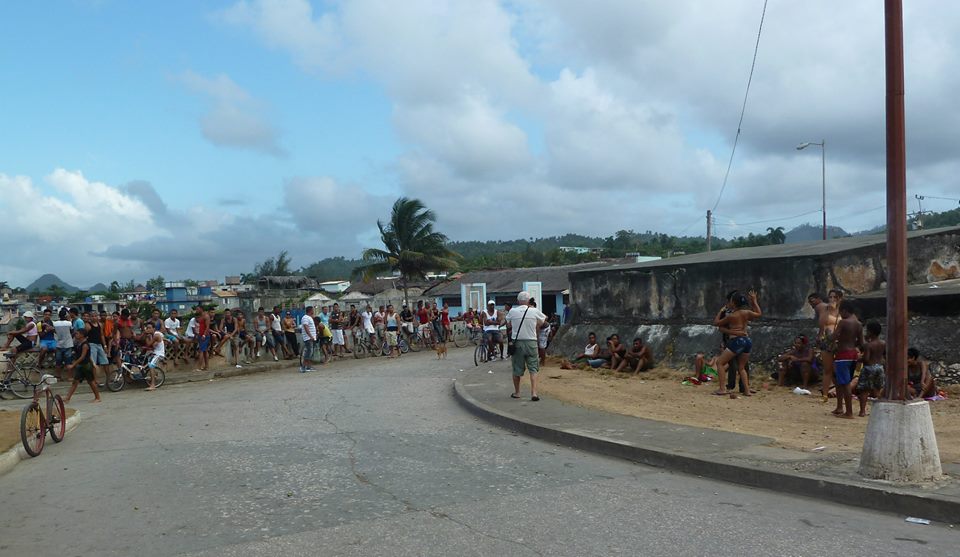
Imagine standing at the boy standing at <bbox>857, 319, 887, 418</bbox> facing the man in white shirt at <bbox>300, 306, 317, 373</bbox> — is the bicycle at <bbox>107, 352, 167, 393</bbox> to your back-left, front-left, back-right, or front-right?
front-left

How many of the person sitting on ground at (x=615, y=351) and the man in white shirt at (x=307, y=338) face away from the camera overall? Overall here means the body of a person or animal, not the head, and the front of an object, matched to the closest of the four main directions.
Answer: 0

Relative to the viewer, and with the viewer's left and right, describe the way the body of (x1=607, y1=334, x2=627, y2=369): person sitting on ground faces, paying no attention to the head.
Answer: facing the viewer and to the left of the viewer

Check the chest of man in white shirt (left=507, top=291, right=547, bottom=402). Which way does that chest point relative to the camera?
away from the camera

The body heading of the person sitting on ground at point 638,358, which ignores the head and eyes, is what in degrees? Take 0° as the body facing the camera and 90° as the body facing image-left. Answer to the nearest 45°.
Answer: approximately 45°

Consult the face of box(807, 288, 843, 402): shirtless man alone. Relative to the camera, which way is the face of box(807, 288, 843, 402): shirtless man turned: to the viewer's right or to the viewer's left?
to the viewer's left

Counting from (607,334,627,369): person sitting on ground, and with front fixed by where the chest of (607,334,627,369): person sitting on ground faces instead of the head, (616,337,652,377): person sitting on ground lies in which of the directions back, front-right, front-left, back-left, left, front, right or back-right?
left

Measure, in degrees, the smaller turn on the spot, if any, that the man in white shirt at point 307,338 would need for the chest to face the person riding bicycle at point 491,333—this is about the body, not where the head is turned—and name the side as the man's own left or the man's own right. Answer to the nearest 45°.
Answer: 0° — they already face them

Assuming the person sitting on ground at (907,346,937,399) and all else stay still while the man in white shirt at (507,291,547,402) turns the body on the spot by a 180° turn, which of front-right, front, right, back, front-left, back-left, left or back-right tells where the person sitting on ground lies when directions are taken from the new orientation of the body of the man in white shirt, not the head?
left

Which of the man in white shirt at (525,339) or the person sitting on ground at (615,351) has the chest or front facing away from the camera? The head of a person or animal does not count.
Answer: the man in white shirt

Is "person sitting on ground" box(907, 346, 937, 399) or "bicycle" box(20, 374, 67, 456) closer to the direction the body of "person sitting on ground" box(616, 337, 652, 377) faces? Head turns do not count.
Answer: the bicycle

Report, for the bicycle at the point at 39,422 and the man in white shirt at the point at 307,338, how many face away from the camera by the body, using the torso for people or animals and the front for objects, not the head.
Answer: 0
